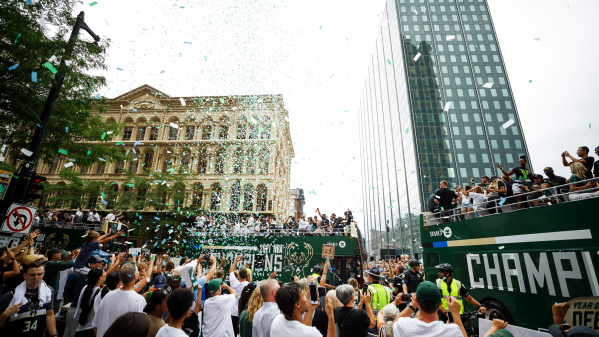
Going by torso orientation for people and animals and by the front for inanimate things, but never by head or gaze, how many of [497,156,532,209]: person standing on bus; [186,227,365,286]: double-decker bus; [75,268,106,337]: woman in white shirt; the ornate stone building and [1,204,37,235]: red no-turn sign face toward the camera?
3

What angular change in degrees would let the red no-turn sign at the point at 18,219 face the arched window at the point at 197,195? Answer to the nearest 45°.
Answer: approximately 135° to its left

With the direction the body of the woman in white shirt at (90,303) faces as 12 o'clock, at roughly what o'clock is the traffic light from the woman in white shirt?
The traffic light is roughly at 10 o'clock from the woman in white shirt.

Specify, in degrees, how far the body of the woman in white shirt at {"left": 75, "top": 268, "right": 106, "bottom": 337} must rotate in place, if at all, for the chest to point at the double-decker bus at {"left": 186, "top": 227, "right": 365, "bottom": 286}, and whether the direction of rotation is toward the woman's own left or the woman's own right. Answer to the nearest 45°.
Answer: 0° — they already face it

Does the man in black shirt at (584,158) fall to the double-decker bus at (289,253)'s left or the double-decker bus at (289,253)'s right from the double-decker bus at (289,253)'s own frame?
on its right

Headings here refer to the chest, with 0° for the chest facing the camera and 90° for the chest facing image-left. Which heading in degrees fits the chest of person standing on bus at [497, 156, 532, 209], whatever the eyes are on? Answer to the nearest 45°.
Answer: approximately 0°
